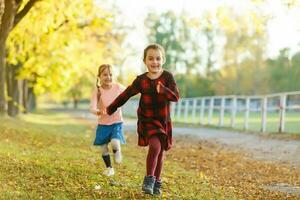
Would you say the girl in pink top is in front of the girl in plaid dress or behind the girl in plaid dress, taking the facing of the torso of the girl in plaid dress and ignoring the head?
behind

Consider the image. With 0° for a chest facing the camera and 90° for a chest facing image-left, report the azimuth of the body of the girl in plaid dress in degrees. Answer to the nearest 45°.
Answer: approximately 0°

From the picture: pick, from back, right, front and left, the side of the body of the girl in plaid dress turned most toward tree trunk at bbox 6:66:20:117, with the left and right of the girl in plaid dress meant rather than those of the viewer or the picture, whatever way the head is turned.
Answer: back

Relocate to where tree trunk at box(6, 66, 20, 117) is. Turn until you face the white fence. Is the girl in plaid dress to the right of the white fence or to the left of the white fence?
right

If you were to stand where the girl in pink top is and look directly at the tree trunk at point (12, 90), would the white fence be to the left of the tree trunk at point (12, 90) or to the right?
right
